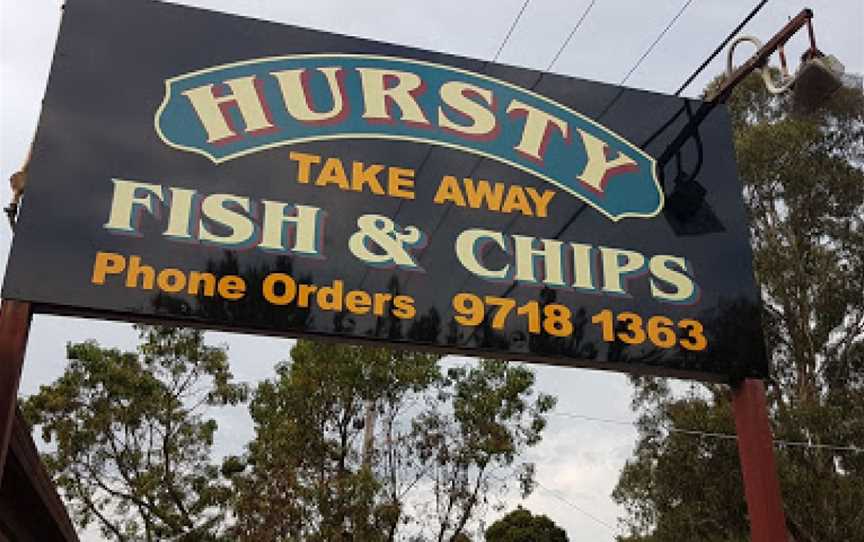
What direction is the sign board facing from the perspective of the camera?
toward the camera
